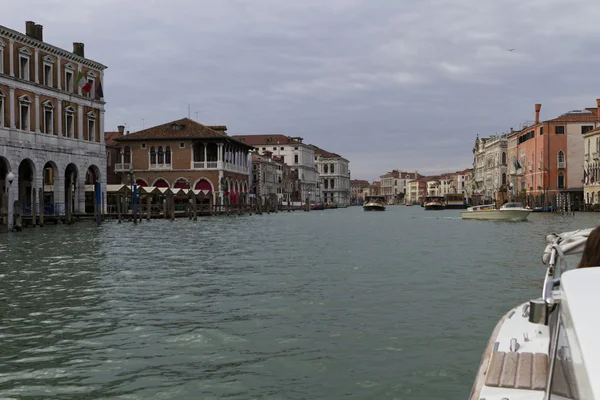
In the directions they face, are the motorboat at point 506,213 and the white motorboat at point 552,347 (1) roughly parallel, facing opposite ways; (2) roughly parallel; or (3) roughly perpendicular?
roughly perpendicular

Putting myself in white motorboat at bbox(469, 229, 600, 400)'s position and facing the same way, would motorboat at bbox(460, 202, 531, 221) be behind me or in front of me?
in front

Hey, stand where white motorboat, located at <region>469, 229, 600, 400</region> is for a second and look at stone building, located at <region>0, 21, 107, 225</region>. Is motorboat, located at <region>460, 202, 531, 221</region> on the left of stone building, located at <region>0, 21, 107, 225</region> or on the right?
right

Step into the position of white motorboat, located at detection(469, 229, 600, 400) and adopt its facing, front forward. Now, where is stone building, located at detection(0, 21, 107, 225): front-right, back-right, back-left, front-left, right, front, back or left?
front-left

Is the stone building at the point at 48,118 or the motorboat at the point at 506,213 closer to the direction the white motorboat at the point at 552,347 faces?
the motorboat

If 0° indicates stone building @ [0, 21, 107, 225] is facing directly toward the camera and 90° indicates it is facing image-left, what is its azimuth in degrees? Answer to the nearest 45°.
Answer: approximately 315°

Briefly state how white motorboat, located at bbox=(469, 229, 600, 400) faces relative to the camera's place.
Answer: facing away from the viewer

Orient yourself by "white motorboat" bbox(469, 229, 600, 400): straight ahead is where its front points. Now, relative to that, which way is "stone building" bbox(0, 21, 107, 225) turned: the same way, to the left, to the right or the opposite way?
to the right
